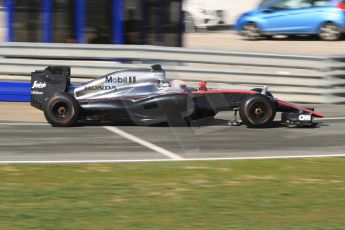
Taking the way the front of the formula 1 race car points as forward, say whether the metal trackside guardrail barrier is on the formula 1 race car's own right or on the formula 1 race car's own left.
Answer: on the formula 1 race car's own left

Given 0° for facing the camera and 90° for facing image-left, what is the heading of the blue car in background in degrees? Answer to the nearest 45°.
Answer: approximately 90°

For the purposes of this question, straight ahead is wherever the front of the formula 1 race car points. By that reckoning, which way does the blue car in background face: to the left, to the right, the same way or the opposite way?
the opposite way

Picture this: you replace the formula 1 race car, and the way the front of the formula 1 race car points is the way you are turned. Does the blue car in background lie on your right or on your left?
on your left

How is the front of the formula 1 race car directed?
to the viewer's right

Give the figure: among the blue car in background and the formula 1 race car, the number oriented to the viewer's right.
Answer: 1

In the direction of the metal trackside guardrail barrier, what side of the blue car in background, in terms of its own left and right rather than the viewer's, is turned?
left
